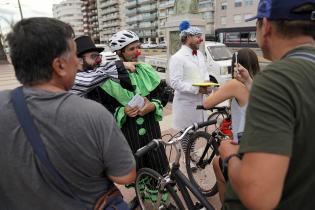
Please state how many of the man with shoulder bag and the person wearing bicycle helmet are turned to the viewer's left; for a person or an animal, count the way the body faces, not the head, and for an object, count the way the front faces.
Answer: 0

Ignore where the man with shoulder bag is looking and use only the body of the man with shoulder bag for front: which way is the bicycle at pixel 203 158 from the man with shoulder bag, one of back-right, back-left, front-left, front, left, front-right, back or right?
front

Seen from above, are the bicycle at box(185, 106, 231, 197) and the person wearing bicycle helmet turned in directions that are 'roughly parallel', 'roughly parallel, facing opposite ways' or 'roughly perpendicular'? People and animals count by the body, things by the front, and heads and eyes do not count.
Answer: roughly perpendicular

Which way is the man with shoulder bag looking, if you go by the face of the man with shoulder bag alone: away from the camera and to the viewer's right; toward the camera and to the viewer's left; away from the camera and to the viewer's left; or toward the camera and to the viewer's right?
away from the camera and to the viewer's right

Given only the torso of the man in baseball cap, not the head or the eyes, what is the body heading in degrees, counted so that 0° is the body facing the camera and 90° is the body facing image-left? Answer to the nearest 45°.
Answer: approximately 135°

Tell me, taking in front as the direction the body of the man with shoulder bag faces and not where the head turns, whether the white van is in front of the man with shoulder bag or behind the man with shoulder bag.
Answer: in front

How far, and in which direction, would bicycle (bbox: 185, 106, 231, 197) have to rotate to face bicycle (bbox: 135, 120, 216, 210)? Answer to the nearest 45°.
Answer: approximately 45° to its left

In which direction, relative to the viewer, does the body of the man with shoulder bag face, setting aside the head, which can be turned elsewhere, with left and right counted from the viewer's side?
facing away from the viewer and to the right of the viewer

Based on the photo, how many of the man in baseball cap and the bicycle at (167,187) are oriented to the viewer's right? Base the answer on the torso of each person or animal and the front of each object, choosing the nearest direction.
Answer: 0

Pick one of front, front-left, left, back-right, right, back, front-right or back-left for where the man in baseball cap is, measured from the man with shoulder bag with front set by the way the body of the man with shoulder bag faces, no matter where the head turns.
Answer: right

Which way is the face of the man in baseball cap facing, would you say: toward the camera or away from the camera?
away from the camera
